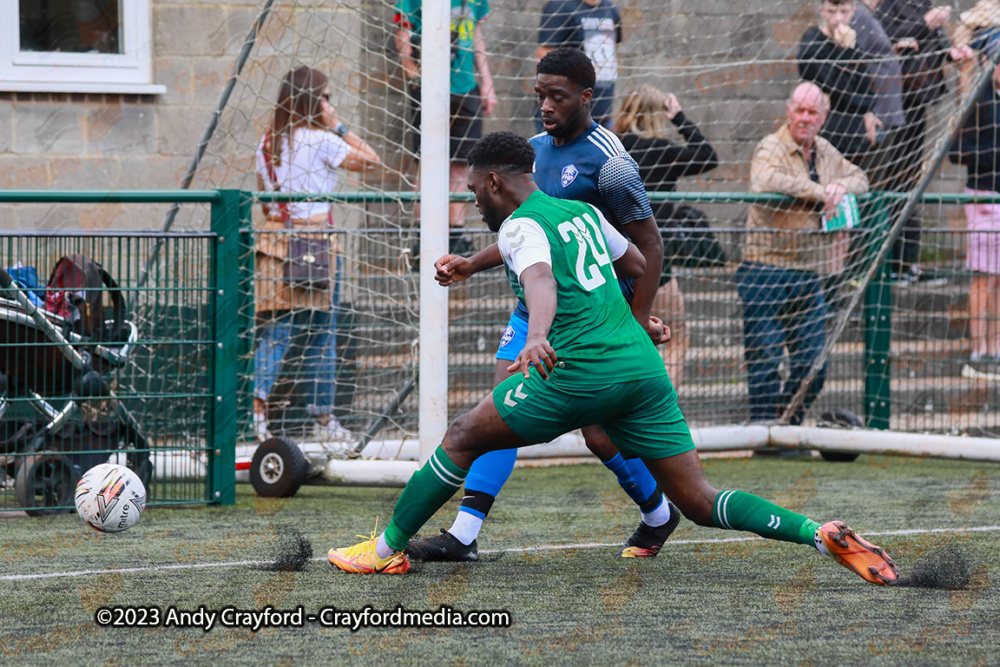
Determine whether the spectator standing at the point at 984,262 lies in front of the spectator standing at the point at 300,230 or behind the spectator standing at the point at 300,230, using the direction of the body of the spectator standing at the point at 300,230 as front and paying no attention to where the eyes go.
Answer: in front

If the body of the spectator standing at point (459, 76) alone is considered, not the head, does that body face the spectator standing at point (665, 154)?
no

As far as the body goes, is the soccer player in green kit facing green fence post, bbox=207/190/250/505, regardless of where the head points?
yes

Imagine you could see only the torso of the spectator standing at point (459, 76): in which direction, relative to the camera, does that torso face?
toward the camera

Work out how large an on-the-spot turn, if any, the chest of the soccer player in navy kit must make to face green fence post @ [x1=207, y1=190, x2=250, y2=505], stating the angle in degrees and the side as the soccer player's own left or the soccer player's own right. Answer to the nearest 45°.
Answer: approximately 90° to the soccer player's own right

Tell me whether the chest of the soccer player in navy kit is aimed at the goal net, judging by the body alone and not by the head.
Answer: no

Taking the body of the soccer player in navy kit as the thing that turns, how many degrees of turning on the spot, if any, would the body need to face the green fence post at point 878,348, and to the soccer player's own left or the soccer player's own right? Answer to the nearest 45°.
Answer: approximately 180°

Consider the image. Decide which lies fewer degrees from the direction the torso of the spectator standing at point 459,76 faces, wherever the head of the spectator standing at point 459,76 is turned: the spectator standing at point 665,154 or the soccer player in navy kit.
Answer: the soccer player in navy kit

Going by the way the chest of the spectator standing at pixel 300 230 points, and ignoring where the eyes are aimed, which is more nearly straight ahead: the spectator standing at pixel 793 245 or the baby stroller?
the spectator standing

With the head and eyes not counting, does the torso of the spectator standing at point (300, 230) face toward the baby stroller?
no

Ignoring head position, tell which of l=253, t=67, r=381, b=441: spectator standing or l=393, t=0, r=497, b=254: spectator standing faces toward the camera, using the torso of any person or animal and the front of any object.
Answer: l=393, t=0, r=497, b=254: spectator standing

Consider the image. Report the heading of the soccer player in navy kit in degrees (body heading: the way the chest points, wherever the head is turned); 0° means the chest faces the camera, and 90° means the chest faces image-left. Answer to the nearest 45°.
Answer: approximately 45°

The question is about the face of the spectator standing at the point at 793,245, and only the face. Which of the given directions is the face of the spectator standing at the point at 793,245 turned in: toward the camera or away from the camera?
toward the camera

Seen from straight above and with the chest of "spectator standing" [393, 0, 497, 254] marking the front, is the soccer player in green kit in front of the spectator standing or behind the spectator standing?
in front

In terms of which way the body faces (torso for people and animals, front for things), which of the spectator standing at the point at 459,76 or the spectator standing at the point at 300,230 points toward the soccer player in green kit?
the spectator standing at the point at 459,76

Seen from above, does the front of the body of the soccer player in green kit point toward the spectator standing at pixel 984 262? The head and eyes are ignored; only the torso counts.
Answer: no

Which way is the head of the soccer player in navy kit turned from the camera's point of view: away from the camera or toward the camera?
toward the camera

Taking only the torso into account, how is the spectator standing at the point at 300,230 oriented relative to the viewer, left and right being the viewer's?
facing away from the viewer and to the right of the viewer

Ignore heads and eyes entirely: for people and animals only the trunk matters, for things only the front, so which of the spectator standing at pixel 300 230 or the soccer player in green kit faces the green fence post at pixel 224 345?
the soccer player in green kit

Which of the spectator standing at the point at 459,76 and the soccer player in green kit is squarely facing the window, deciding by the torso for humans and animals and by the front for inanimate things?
the soccer player in green kit
